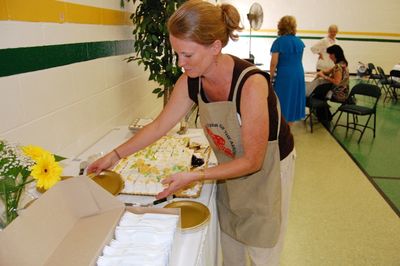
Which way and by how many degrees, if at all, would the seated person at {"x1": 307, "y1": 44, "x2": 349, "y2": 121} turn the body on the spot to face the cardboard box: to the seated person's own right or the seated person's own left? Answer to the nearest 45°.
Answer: approximately 90° to the seated person's own left

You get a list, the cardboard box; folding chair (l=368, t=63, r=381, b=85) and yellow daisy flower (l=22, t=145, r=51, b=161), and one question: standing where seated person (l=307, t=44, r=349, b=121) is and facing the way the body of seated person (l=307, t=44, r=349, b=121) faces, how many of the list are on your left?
2

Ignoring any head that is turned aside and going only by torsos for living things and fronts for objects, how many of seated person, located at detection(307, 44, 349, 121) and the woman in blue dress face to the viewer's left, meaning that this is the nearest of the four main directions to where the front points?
1

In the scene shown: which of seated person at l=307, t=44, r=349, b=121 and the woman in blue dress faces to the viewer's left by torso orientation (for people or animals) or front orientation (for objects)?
the seated person

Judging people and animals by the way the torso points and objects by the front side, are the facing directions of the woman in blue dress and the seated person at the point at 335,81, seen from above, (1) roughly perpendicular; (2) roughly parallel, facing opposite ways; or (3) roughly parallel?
roughly perpendicular

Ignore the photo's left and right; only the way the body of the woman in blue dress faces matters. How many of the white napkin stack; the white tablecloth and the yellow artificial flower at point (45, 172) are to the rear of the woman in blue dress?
3

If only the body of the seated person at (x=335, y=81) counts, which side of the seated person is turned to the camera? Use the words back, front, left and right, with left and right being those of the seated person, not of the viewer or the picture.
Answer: left

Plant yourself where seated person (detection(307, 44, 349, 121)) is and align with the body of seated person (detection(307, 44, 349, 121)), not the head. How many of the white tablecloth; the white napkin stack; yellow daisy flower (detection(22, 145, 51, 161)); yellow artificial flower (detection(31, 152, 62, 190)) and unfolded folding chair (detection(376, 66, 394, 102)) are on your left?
4

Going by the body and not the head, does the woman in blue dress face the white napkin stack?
no

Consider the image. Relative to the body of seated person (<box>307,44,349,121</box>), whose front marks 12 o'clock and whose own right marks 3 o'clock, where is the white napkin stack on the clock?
The white napkin stack is roughly at 9 o'clock from the seated person.

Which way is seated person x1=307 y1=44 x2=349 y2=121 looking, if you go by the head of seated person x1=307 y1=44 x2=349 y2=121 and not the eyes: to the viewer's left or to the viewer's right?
to the viewer's left

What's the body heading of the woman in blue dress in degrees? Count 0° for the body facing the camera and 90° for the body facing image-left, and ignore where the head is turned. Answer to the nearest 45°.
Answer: approximately 180°
